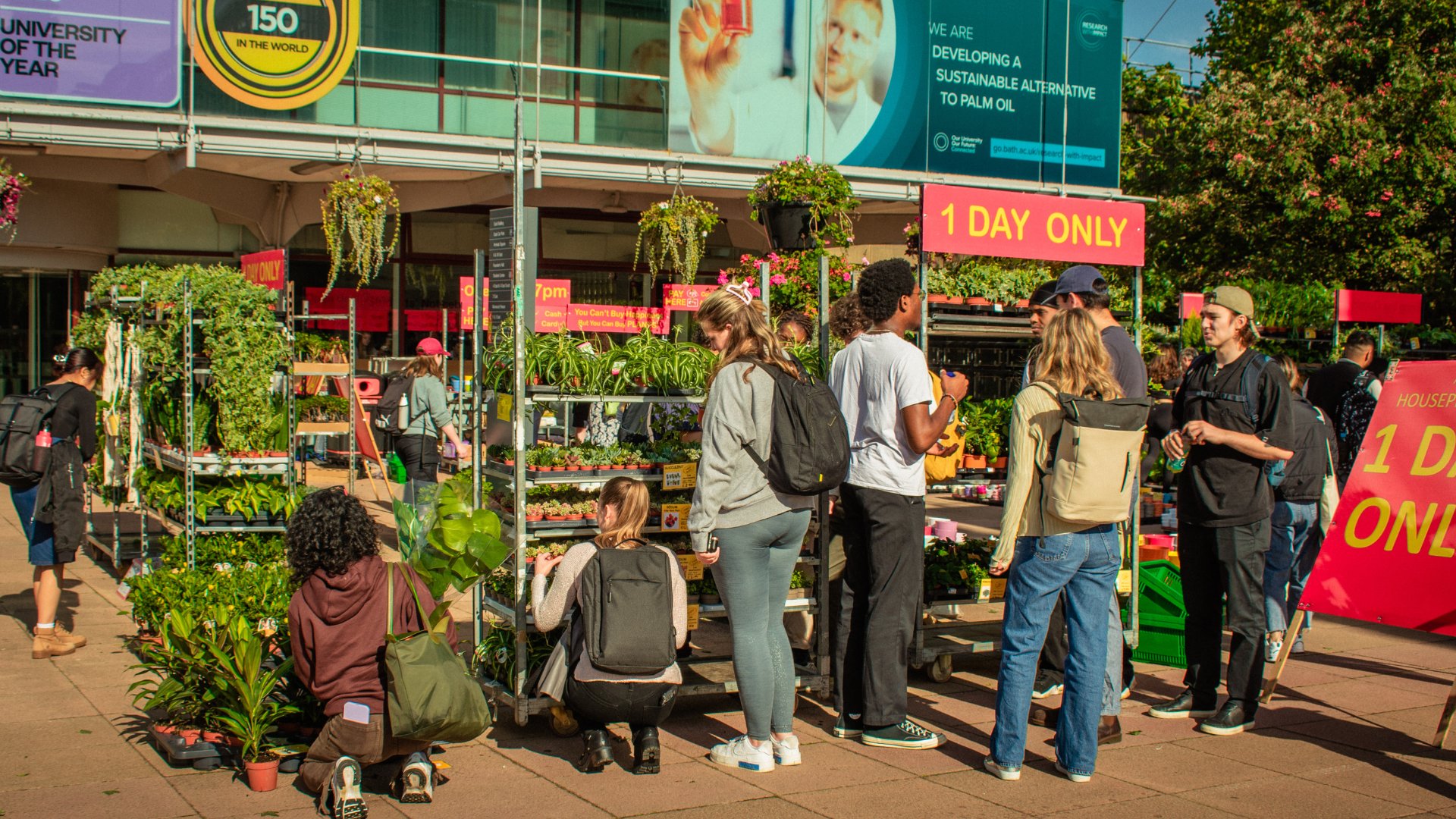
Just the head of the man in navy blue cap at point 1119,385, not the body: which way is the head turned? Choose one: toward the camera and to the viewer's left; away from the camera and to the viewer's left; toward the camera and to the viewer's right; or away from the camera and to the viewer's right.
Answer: away from the camera and to the viewer's left

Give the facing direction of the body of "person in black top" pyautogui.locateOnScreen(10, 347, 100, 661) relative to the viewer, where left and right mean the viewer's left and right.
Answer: facing to the right of the viewer

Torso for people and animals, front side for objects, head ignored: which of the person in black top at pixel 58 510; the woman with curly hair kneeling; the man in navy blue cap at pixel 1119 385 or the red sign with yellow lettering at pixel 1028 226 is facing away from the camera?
the woman with curly hair kneeling

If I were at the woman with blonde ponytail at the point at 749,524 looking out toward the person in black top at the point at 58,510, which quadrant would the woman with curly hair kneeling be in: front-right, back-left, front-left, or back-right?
front-left

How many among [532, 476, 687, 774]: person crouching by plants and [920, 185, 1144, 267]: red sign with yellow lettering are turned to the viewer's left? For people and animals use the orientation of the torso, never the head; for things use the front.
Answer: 0

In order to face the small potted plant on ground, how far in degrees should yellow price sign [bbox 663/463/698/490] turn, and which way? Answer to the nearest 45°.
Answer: approximately 45° to its right

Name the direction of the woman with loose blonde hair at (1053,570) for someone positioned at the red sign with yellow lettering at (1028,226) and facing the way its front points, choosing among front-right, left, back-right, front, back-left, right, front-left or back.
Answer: front

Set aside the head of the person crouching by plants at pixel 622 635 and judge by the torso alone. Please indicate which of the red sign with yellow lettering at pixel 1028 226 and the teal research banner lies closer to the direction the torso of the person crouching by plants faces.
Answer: the teal research banner

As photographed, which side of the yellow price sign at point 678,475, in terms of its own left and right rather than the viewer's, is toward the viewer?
front

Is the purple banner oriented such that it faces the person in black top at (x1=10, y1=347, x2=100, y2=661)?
yes

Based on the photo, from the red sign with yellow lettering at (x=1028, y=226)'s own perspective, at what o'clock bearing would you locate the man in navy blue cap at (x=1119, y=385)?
The man in navy blue cap is roughly at 11 o'clock from the red sign with yellow lettering.

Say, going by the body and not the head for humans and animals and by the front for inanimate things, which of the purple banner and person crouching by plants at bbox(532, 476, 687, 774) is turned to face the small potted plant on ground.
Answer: the purple banner

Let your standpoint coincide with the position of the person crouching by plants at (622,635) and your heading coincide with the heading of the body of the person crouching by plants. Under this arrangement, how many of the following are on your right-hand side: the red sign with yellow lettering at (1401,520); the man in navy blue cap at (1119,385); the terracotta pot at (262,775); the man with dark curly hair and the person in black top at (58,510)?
3

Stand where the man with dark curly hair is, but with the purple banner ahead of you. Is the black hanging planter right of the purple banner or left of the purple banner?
right

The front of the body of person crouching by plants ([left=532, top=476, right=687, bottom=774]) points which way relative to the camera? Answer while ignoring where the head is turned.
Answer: away from the camera

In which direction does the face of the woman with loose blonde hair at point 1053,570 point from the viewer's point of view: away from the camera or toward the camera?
away from the camera

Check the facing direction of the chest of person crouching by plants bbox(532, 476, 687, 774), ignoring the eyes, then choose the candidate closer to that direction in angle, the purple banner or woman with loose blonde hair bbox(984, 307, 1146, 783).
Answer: the purple banner

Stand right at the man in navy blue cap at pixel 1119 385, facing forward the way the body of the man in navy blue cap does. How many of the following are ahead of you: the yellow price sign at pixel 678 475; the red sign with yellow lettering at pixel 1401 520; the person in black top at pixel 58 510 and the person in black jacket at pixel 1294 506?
2

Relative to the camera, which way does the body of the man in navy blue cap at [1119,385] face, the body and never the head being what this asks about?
to the viewer's left

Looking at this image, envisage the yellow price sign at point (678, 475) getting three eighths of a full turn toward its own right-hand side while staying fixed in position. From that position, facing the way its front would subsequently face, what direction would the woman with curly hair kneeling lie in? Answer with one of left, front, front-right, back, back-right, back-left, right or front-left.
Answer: left

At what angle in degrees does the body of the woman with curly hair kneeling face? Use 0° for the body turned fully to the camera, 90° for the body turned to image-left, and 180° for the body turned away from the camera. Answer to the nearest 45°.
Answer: approximately 180°
